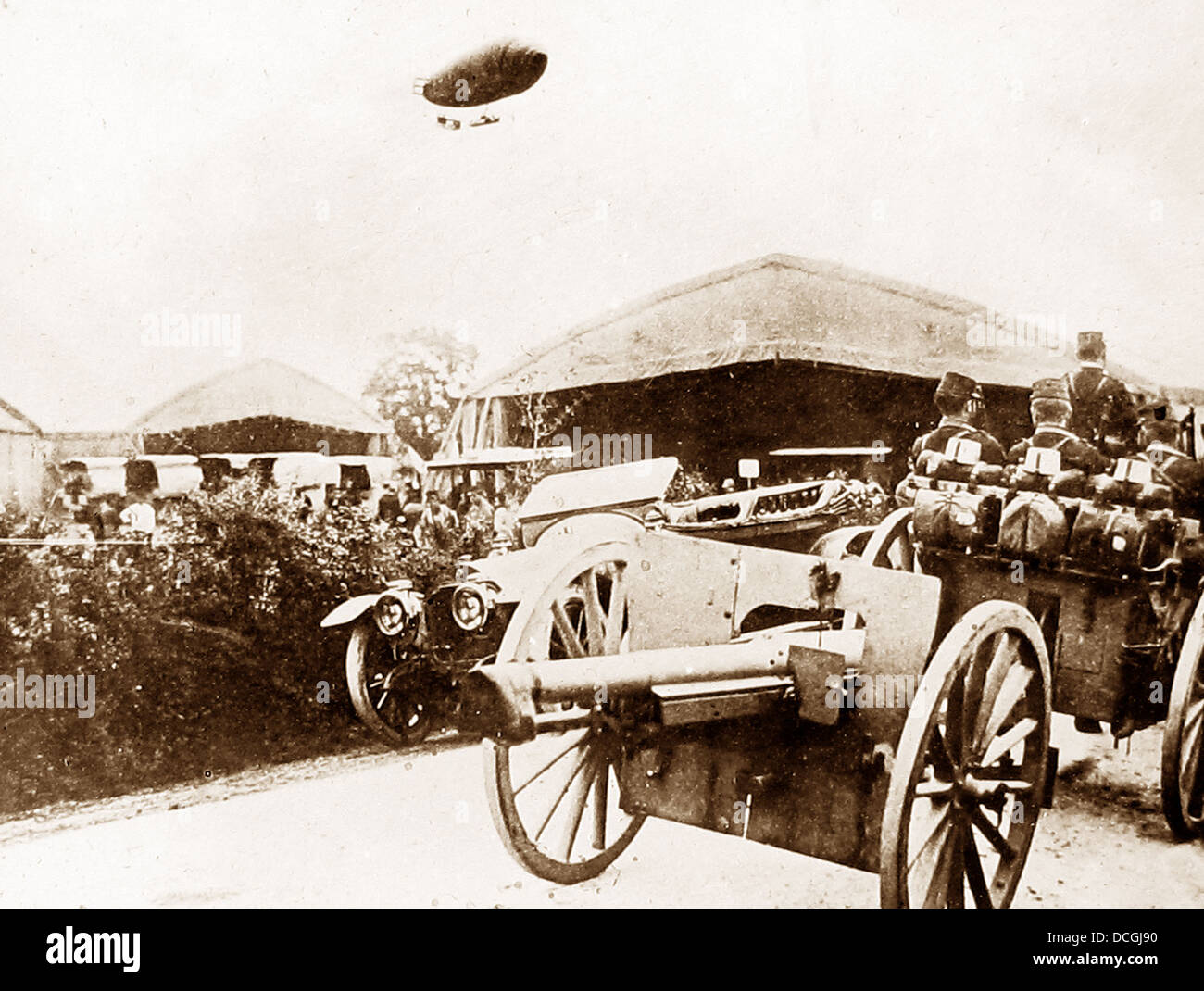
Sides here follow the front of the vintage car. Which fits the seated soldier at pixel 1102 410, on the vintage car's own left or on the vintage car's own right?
on the vintage car's own left

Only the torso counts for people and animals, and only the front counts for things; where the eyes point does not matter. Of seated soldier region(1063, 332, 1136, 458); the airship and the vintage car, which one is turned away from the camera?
the seated soldier

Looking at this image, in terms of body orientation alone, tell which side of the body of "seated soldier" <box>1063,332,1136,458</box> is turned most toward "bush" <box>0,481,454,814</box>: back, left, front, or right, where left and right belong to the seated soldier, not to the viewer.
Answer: left

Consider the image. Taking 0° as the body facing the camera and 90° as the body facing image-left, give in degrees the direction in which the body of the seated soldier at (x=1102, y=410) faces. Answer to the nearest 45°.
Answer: approximately 180°

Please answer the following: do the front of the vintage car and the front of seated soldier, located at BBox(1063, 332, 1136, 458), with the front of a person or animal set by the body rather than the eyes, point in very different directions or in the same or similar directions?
very different directions

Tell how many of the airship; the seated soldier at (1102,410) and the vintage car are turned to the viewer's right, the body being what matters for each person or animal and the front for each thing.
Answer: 1

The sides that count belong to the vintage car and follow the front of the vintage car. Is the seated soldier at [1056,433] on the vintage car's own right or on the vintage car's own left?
on the vintage car's own left

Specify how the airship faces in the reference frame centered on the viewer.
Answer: facing to the right of the viewer

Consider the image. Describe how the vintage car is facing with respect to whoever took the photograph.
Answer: facing the viewer and to the left of the viewer

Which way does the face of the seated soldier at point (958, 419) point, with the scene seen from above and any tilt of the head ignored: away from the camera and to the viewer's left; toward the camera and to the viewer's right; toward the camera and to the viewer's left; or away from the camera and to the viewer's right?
away from the camera and to the viewer's right

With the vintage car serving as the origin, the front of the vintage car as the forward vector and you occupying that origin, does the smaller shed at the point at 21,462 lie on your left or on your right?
on your right

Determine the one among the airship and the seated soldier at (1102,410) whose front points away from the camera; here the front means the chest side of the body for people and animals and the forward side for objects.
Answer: the seated soldier
